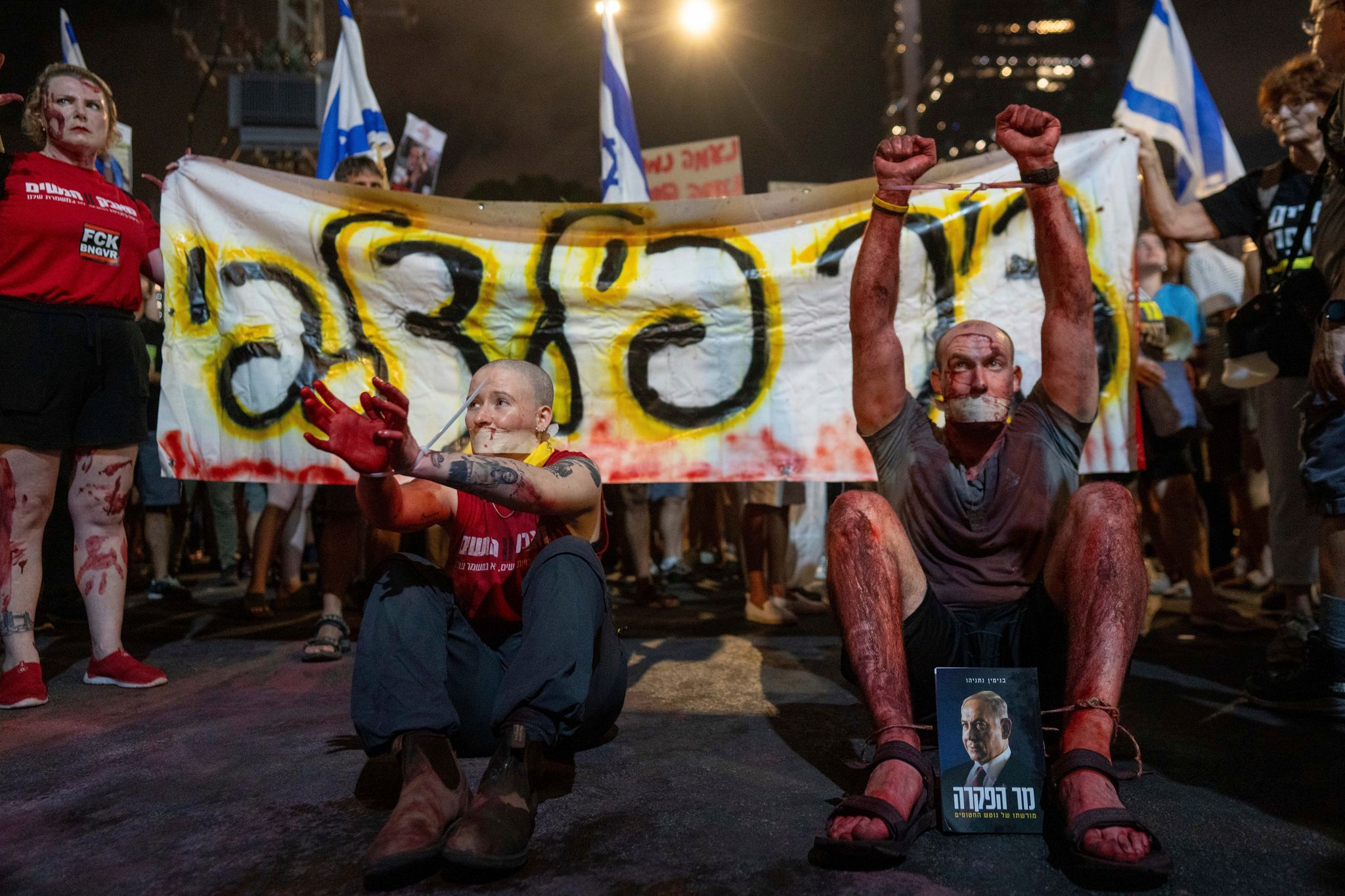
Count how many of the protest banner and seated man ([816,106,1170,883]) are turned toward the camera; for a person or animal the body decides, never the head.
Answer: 2

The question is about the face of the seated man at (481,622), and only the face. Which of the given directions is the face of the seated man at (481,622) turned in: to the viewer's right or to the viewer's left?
to the viewer's left

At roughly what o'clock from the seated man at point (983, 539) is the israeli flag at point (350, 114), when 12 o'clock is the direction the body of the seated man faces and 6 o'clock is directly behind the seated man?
The israeli flag is roughly at 4 o'clock from the seated man.

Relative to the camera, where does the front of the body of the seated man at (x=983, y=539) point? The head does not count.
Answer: toward the camera

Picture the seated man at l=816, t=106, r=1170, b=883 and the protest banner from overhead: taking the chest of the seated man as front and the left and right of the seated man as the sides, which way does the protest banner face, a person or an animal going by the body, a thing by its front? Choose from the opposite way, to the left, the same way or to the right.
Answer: the same way

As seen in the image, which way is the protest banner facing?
toward the camera

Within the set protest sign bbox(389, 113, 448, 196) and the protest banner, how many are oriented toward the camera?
2

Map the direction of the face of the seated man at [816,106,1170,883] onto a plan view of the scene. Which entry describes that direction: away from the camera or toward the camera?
toward the camera

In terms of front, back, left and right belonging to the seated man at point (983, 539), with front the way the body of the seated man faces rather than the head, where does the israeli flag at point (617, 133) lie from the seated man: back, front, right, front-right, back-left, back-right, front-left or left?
back-right

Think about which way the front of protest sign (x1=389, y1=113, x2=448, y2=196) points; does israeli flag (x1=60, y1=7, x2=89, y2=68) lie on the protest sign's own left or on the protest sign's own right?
on the protest sign's own right

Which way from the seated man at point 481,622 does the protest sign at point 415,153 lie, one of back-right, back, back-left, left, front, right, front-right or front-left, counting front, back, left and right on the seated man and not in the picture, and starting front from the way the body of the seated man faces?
back-right
